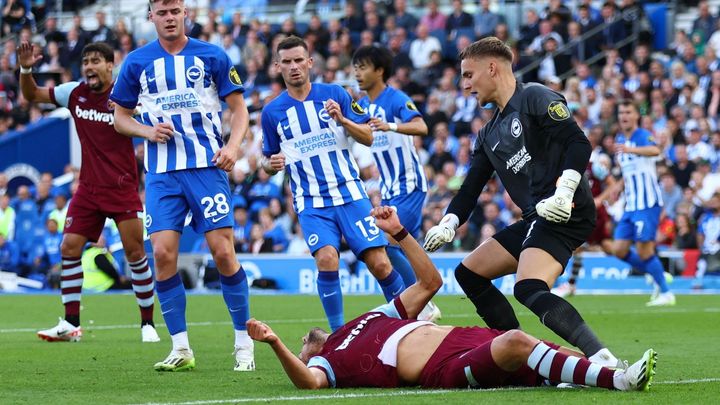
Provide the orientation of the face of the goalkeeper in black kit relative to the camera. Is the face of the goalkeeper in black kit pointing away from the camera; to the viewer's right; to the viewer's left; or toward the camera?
to the viewer's left

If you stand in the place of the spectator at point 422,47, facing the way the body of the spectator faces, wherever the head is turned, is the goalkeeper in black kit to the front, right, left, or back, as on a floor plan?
front

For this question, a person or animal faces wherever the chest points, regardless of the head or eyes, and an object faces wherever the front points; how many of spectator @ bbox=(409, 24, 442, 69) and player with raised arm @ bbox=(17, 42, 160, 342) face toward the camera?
2

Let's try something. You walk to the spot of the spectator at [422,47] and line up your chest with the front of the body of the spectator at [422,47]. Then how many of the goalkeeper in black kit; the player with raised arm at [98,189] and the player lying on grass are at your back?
0

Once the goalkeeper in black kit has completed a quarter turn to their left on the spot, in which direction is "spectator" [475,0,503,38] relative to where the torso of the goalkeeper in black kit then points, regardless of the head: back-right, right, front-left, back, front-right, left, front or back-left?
back-left

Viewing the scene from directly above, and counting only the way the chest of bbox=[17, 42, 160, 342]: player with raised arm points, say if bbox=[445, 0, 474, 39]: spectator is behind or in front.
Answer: behind

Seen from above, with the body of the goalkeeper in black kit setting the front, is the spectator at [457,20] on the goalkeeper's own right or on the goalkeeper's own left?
on the goalkeeper's own right

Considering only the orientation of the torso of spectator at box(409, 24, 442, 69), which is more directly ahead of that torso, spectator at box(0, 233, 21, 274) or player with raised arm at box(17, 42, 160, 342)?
the player with raised arm

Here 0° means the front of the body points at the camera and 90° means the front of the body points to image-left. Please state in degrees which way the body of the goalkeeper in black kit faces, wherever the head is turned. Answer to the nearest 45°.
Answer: approximately 45°

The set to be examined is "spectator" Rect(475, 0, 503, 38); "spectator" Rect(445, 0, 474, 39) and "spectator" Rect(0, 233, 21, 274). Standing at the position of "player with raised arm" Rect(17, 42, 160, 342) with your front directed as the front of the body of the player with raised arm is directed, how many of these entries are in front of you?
0

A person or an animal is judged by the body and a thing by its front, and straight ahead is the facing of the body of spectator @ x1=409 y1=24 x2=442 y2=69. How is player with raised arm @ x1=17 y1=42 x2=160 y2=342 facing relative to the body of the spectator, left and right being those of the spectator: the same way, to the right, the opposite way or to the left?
the same way

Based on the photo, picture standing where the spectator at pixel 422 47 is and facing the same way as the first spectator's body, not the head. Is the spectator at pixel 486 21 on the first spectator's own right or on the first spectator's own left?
on the first spectator's own left

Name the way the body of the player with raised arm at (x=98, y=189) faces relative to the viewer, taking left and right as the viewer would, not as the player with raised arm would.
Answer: facing the viewer

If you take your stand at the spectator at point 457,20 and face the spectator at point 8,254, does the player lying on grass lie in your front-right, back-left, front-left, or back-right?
front-left

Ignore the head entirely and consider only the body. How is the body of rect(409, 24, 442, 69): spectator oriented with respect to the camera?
toward the camera

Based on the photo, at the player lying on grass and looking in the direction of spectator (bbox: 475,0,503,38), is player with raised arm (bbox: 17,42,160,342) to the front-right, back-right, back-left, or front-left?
front-left
